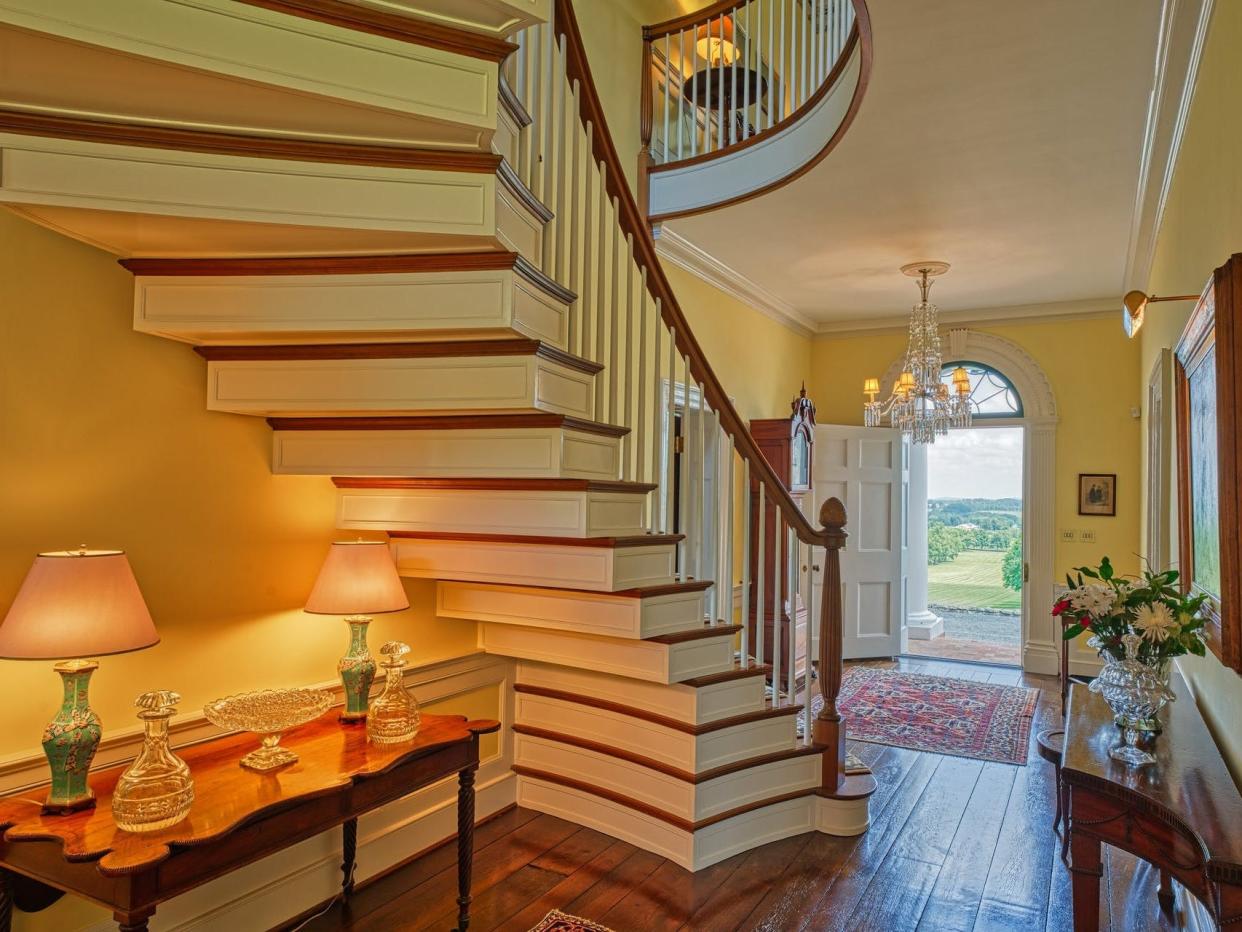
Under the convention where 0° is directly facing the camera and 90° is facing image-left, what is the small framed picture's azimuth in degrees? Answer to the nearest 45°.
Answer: approximately 0°

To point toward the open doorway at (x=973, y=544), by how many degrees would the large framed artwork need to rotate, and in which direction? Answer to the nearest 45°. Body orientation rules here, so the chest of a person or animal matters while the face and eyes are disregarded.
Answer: approximately 90° to its right

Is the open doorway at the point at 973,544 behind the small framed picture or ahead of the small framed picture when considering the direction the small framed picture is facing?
behind

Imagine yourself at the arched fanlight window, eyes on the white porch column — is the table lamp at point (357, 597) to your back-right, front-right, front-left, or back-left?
back-left

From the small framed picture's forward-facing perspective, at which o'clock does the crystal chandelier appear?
The crystal chandelier is roughly at 1 o'clock from the small framed picture.

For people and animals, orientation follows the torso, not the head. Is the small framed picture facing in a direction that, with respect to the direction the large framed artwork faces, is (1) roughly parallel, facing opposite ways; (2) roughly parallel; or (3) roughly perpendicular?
roughly perpendicular

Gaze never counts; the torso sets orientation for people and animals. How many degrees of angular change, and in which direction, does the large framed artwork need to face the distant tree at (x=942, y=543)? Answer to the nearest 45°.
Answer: approximately 90° to its right

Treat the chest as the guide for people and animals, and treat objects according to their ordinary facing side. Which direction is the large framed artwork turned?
to the viewer's left
